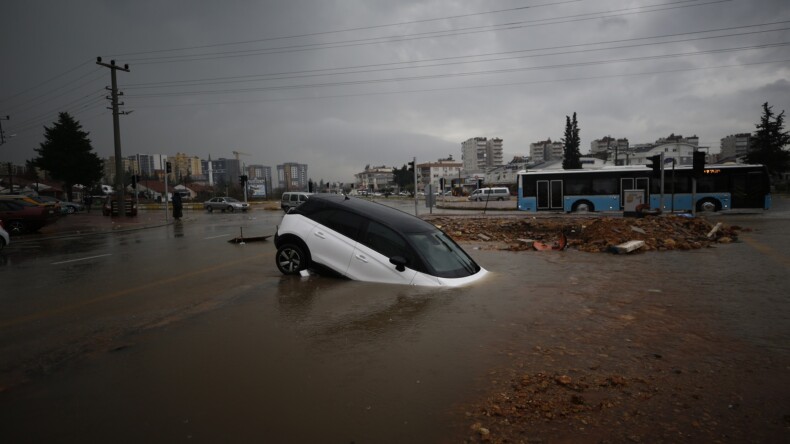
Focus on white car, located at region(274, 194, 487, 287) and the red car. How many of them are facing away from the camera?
0

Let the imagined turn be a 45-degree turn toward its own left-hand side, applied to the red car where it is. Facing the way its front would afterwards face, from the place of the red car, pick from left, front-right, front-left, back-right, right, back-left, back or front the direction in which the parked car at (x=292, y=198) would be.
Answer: front

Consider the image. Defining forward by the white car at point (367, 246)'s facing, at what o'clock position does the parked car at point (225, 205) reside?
The parked car is roughly at 7 o'clock from the white car.

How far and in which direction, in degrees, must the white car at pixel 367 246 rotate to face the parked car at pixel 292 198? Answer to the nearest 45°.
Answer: approximately 135° to its left

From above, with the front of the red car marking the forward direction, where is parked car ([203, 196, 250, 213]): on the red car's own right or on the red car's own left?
on the red car's own left

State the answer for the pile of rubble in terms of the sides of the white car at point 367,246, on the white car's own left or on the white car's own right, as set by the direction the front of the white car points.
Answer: on the white car's own left

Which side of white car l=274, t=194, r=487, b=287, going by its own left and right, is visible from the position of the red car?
back

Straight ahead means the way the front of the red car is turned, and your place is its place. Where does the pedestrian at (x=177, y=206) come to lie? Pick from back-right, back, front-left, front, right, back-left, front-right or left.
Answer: front-left

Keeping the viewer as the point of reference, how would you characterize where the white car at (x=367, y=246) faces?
facing the viewer and to the right of the viewer
